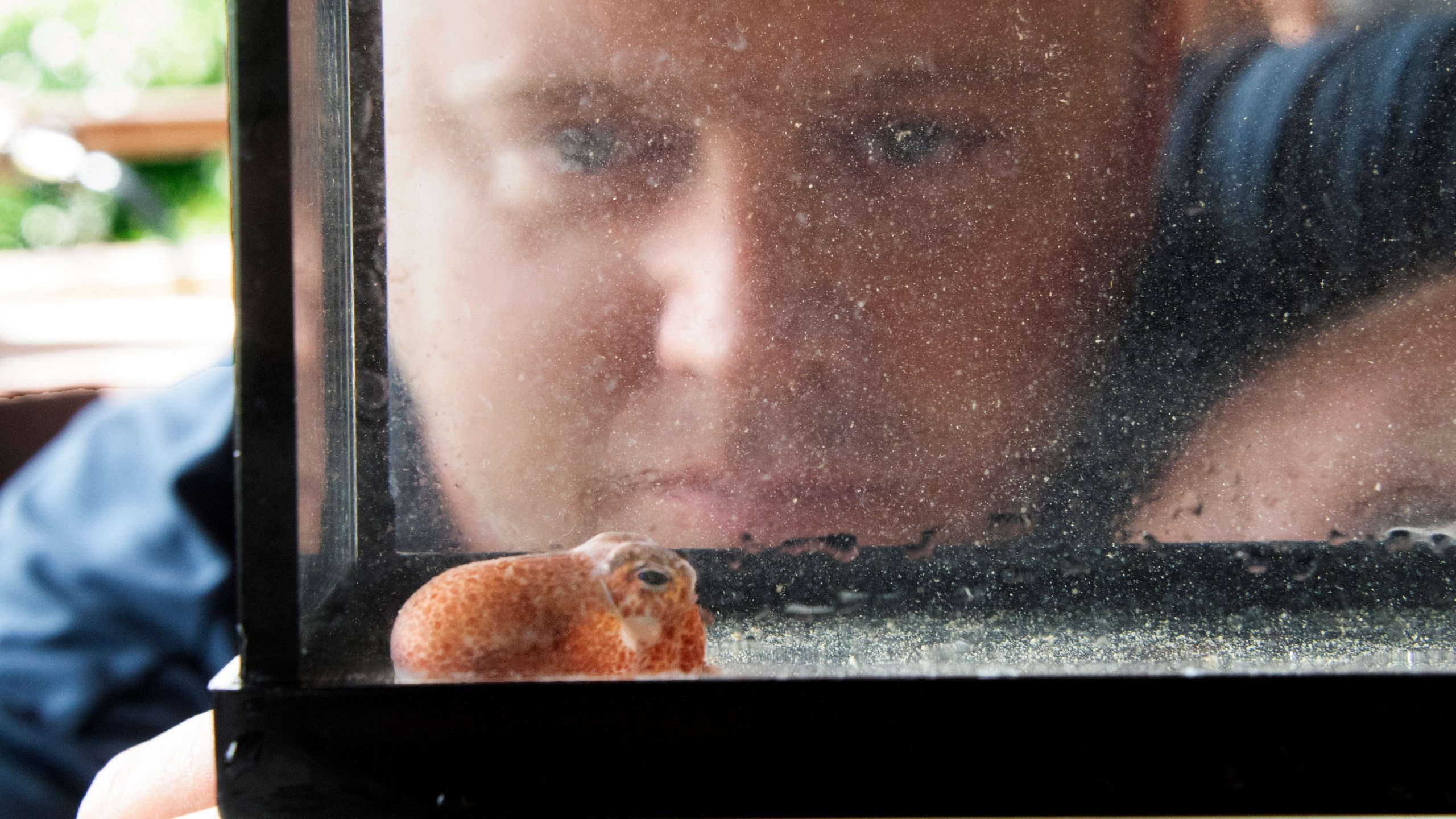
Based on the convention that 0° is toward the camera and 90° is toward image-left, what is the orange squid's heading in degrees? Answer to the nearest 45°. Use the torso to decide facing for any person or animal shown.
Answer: approximately 270°
